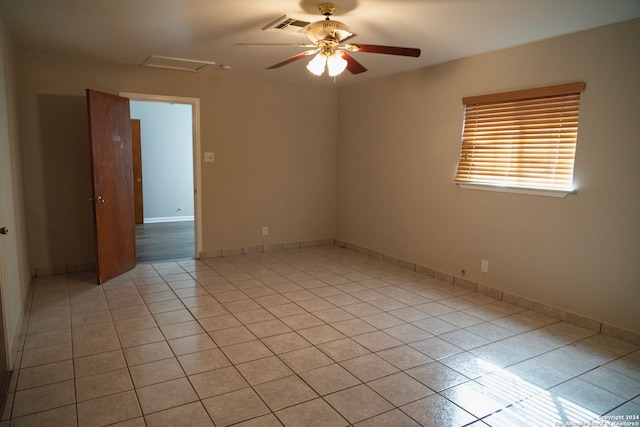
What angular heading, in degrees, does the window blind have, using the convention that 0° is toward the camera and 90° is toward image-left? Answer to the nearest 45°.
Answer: approximately 45°

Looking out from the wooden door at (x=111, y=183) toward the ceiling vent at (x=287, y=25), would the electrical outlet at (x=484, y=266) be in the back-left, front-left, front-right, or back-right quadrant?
front-left

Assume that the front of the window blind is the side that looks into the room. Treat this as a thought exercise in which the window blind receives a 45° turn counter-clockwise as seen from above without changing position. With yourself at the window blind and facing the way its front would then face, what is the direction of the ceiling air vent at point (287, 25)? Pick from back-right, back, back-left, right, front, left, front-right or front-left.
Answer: front-right

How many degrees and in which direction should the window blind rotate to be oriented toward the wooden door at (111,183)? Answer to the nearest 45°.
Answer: approximately 45° to its right
